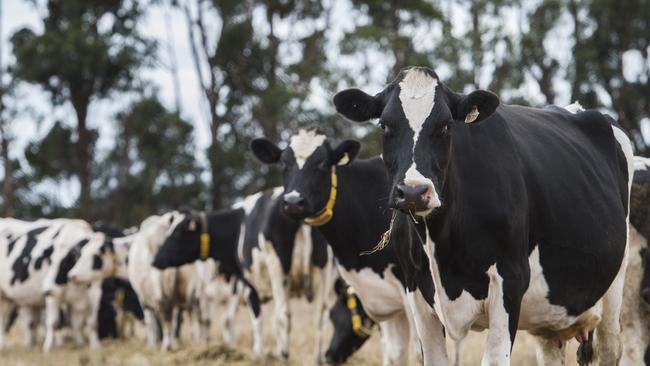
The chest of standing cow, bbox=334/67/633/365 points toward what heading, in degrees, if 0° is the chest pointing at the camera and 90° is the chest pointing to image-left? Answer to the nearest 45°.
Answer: approximately 45°

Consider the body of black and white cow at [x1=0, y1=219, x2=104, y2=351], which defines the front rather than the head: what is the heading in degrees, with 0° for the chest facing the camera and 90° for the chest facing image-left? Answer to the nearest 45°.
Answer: approximately 270°

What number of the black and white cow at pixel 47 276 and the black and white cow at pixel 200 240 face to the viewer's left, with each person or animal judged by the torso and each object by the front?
1

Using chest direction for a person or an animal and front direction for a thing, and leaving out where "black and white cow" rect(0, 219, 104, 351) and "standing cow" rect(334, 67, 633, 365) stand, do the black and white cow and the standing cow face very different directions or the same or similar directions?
very different directions

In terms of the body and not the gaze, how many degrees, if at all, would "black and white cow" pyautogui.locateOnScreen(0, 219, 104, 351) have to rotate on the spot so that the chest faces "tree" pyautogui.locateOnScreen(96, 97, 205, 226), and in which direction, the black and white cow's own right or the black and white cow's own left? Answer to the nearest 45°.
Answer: approximately 90° to the black and white cow's own left

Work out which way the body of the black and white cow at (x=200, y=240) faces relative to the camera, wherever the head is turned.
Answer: to the viewer's left

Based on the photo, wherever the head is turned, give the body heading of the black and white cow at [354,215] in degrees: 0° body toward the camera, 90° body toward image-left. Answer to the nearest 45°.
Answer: approximately 45°

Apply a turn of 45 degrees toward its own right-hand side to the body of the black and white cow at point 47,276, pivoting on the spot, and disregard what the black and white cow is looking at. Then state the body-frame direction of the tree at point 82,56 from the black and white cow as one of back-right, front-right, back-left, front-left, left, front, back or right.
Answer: back-left

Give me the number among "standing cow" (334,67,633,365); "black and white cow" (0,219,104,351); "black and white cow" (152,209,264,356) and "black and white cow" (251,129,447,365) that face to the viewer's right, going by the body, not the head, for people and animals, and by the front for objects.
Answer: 1
